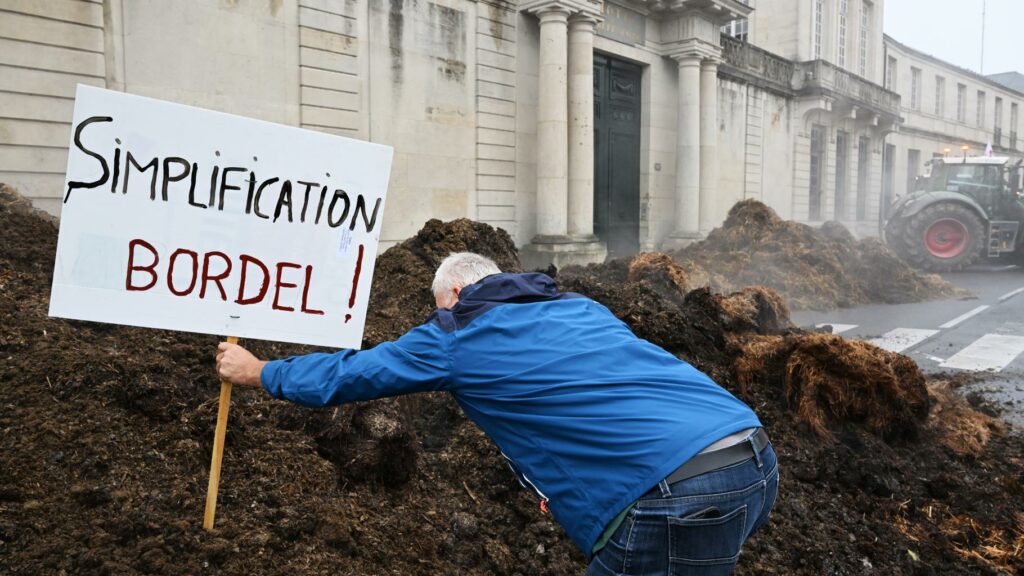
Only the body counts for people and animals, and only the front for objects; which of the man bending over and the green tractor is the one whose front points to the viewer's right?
the green tractor

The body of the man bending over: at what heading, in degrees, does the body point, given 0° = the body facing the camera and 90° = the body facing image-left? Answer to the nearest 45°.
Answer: approximately 135°

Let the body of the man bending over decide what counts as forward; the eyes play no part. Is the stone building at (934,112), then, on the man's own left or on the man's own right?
on the man's own right

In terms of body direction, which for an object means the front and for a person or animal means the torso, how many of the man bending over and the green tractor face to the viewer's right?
1

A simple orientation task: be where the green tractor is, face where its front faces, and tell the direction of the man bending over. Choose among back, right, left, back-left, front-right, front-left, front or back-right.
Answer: right

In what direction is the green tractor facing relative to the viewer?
to the viewer's right

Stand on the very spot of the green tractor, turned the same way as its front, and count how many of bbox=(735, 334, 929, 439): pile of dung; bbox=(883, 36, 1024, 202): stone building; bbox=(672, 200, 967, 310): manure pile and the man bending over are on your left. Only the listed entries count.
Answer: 1

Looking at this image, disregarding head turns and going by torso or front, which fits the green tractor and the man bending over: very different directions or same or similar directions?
very different directions

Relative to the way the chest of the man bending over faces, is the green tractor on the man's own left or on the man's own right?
on the man's own right

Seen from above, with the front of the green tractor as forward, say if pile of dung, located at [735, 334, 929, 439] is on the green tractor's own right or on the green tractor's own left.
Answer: on the green tractor's own right
